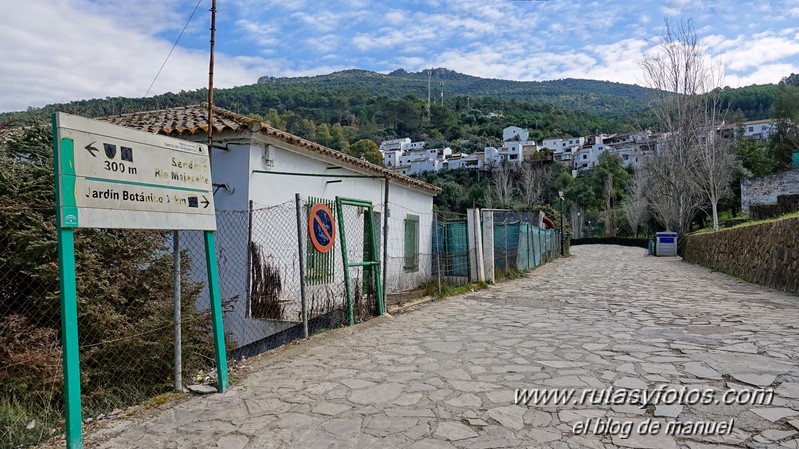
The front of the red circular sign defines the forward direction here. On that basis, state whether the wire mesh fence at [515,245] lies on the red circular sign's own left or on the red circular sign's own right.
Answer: on the red circular sign's own left

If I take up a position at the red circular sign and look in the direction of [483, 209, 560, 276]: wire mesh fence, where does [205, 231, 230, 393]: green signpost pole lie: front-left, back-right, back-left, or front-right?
back-right

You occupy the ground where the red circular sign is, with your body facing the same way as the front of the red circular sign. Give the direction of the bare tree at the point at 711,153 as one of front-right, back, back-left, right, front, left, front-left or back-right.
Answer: left

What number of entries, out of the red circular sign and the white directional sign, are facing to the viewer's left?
0

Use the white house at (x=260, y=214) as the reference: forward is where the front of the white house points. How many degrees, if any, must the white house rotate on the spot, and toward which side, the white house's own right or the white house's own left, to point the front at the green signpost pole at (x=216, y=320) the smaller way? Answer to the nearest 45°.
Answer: approximately 45° to the white house's own right

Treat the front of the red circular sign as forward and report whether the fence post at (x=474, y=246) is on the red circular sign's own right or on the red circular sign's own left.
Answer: on the red circular sign's own left

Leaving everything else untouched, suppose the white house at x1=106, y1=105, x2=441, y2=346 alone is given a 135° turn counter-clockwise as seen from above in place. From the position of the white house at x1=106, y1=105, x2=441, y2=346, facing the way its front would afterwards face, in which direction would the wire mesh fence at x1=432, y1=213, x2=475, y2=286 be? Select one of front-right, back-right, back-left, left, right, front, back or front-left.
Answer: front-right

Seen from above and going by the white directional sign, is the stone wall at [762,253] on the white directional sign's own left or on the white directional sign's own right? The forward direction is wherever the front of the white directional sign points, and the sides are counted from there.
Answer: on the white directional sign's own left

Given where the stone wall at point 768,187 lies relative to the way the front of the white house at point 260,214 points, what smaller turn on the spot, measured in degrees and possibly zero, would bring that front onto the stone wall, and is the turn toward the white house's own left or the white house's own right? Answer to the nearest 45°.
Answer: approximately 90° to the white house's own left
